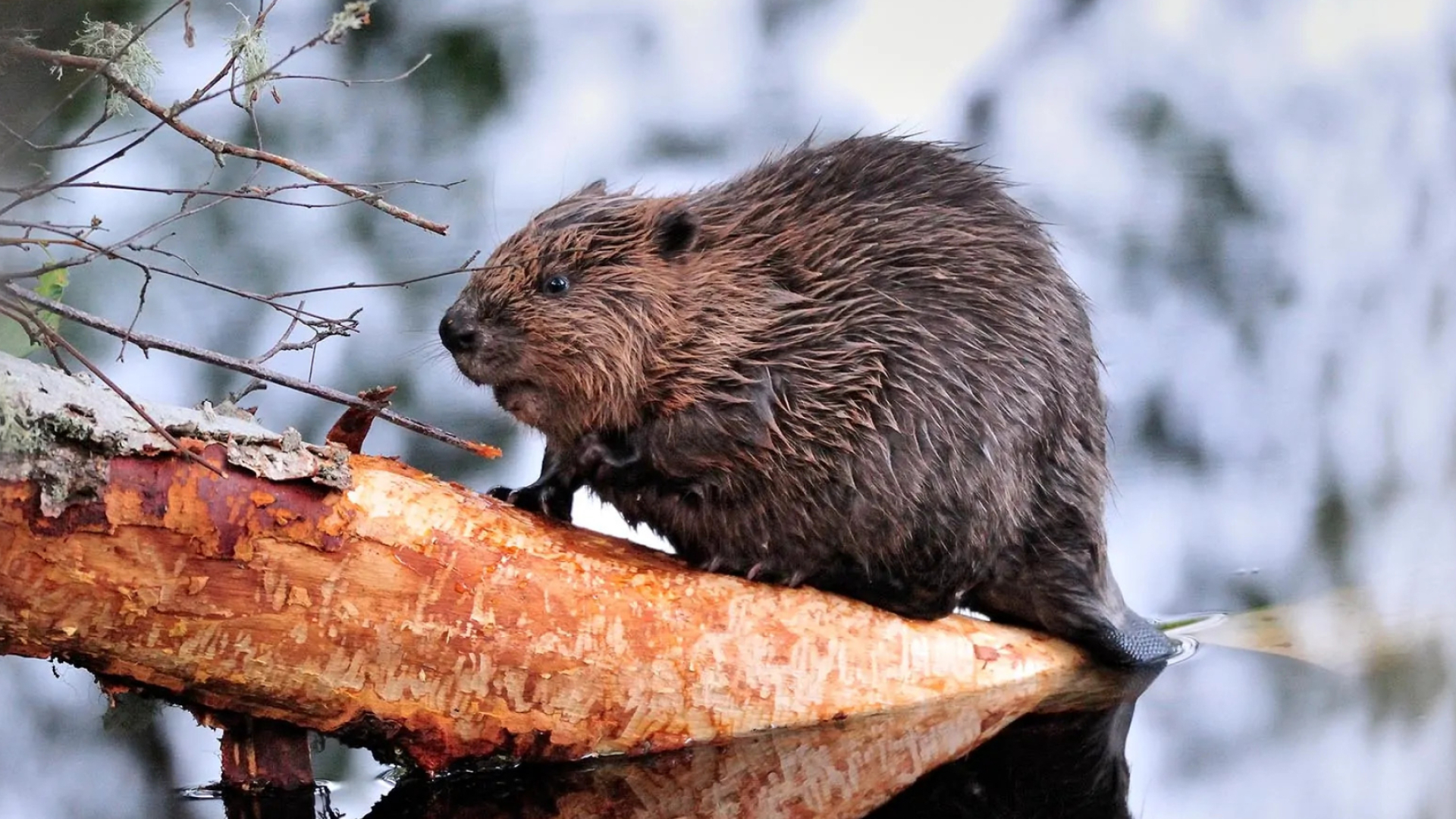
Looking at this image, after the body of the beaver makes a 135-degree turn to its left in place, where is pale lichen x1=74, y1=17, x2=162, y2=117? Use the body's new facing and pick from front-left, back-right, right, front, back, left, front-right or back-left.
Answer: right

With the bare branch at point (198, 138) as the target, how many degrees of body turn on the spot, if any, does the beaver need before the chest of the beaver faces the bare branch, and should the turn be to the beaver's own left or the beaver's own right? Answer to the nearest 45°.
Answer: approximately 45° to the beaver's own left

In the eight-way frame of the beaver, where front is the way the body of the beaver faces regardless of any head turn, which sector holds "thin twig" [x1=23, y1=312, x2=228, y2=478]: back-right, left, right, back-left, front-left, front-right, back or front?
front-left

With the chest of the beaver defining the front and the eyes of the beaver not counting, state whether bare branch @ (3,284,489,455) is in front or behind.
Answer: in front

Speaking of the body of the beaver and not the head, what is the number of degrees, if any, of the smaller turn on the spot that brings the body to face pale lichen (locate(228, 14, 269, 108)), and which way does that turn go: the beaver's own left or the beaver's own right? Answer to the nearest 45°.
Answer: approximately 45° to the beaver's own left

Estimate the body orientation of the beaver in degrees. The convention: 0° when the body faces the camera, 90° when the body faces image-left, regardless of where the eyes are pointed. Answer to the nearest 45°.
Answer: approximately 90°
